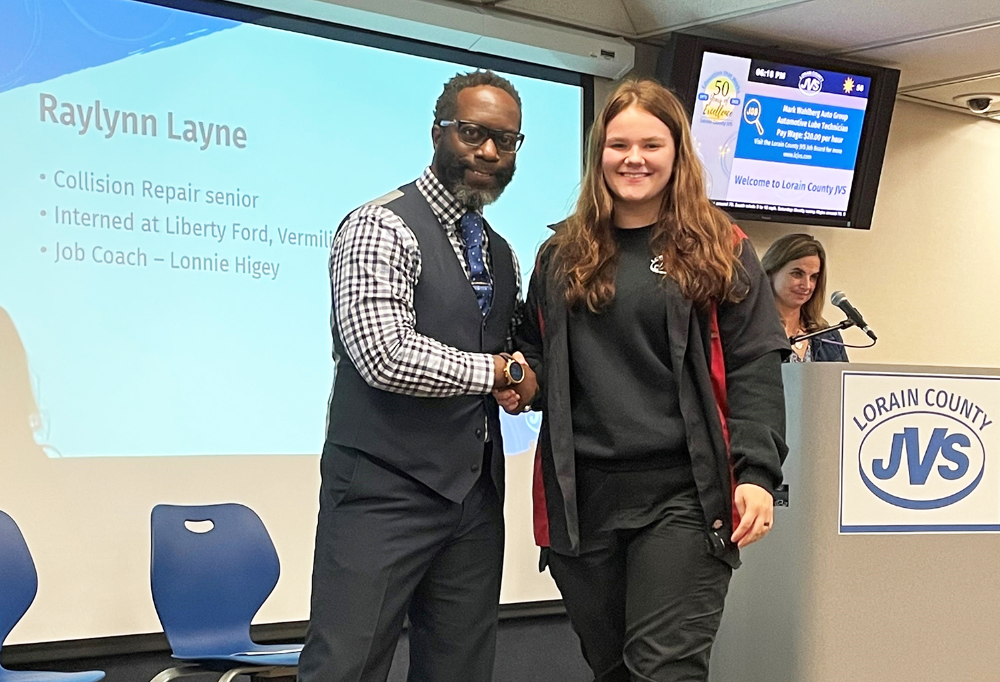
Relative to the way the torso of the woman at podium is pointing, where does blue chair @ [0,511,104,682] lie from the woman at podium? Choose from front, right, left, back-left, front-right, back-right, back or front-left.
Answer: right

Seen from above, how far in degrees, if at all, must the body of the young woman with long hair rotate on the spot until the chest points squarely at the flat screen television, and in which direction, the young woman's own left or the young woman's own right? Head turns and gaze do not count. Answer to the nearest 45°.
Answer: approximately 180°

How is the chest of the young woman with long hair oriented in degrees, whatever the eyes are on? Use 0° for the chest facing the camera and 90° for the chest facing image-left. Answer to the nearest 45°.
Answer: approximately 0°

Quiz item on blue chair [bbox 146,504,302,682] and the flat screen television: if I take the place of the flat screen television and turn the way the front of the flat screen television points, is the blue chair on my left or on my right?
on my right

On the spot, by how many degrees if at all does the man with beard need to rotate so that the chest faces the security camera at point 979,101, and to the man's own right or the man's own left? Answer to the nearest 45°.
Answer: approximately 90° to the man's own left

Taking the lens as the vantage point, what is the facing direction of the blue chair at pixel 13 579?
facing the viewer and to the right of the viewer

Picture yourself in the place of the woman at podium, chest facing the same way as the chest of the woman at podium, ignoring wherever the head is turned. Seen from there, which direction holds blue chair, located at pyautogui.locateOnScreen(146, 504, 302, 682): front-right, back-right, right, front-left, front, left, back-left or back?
right

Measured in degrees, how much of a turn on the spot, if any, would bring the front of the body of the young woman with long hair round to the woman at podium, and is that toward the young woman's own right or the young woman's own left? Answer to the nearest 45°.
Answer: approximately 180°
